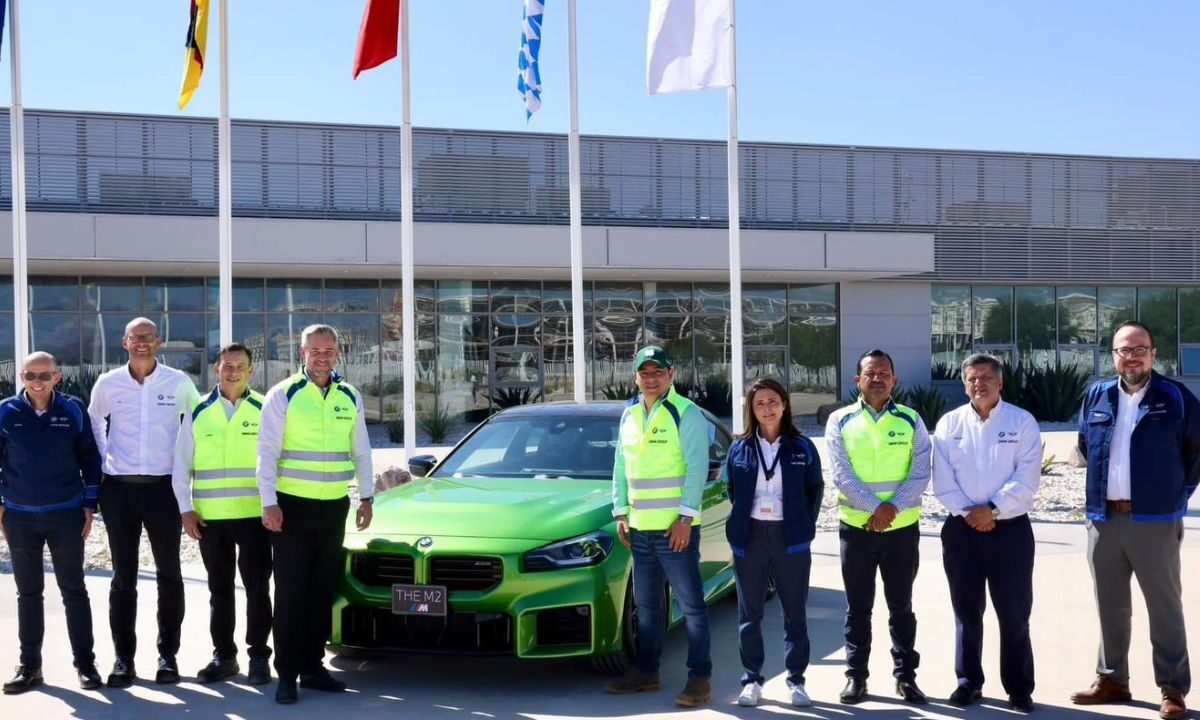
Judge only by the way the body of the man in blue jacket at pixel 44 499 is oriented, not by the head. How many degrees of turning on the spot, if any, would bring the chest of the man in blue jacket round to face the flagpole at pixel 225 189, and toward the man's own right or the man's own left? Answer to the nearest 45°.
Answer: approximately 180°

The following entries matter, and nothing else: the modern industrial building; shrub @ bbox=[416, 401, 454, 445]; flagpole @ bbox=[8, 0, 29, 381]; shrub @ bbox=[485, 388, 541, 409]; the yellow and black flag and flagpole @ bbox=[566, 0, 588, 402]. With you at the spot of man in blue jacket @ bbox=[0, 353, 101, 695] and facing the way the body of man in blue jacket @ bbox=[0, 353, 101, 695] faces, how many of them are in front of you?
0

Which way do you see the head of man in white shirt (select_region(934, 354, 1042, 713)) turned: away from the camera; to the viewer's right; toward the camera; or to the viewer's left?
toward the camera

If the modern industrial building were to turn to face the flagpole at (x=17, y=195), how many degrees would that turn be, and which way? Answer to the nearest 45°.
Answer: approximately 45° to its right

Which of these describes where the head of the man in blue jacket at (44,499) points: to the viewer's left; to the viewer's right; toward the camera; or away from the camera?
toward the camera

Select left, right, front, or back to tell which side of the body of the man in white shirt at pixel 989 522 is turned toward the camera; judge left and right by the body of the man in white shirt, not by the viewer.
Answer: front

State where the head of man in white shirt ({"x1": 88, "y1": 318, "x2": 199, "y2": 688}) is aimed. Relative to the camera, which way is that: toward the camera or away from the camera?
toward the camera

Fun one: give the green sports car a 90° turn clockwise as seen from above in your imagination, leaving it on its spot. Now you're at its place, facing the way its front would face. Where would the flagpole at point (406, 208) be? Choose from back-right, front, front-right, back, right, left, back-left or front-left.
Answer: front-right

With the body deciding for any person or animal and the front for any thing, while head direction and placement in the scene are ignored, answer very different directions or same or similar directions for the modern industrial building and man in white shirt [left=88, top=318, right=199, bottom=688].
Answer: same or similar directions

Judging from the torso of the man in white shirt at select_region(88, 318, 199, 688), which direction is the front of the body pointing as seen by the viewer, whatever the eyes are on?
toward the camera

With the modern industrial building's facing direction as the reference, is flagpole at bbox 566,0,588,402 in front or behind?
in front

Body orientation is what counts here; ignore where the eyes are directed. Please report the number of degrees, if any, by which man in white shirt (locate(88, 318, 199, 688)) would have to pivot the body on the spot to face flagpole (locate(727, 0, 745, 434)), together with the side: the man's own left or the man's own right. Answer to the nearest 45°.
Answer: approximately 135° to the man's own left

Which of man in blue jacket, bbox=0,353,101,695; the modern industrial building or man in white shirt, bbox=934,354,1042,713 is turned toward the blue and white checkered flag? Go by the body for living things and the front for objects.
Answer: the modern industrial building

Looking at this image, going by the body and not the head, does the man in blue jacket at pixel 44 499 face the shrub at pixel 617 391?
no

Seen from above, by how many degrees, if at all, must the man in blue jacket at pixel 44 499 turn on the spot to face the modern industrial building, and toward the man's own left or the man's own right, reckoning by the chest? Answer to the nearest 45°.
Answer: approximately 135° to the man's own left

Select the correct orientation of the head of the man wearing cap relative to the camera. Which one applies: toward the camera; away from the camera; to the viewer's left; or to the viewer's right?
toward the camera

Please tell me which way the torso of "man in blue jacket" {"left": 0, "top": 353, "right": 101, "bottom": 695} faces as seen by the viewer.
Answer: toward the camera
